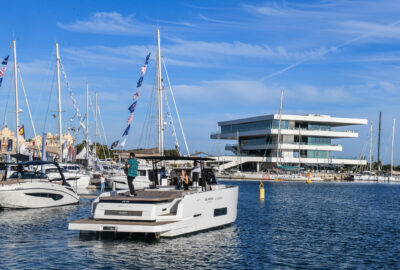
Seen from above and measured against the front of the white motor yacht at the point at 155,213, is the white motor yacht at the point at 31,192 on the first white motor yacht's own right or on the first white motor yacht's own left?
on the first white motor yacht's own left

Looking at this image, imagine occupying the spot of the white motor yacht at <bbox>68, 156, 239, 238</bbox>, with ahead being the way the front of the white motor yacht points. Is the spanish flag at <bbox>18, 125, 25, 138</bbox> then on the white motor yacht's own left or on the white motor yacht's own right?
on the white motor yacht's own left

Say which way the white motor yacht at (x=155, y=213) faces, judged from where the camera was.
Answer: facing away from the viewer and to the right of the viewer
